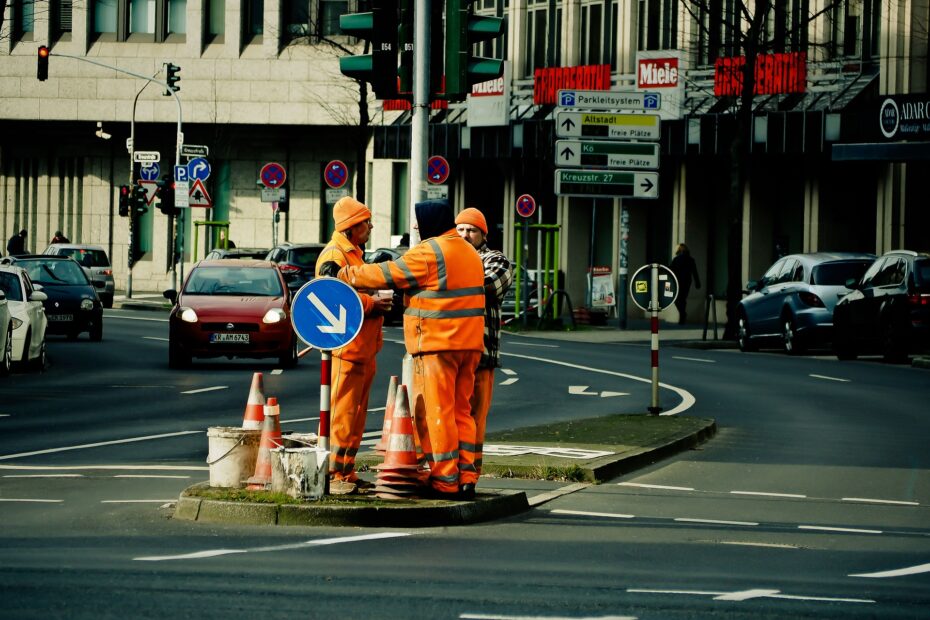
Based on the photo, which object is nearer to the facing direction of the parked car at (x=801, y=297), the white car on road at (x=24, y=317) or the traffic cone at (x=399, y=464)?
the white car on road

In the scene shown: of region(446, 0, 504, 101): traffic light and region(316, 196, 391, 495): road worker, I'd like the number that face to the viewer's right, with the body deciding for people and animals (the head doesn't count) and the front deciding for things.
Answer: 2

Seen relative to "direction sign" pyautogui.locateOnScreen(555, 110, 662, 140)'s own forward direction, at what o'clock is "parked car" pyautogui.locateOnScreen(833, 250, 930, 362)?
The parked car is roughly at 10 o'clock from the direction sign.

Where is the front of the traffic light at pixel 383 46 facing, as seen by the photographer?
facing to the left of the viewer

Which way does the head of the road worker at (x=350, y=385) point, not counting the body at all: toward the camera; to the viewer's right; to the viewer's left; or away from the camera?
to the viewer's right

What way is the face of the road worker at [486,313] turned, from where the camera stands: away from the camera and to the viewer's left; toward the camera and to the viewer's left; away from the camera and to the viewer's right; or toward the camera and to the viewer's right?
toward the camera and to the viewer's left

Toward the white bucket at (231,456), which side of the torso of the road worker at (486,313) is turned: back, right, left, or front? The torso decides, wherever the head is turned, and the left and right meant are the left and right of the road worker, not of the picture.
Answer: front

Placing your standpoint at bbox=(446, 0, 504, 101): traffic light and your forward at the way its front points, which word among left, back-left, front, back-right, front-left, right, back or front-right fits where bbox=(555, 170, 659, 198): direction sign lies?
left
